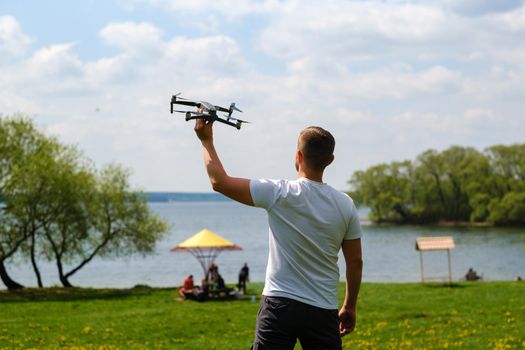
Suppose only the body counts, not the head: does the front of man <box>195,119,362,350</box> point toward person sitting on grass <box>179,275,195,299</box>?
yes

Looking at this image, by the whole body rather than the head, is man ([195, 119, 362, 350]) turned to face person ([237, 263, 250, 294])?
yes

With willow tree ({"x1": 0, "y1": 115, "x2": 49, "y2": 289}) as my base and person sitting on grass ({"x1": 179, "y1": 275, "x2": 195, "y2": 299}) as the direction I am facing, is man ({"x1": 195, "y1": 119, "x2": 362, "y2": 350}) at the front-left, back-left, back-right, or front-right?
front-right

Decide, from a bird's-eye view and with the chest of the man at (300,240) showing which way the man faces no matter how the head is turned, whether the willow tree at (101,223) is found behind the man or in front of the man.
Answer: in front

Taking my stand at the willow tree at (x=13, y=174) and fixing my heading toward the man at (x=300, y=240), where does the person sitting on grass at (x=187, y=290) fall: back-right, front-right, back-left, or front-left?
front-left

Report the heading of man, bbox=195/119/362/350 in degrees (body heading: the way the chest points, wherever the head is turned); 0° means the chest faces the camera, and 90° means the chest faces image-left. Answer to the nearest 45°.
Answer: approximately 180°

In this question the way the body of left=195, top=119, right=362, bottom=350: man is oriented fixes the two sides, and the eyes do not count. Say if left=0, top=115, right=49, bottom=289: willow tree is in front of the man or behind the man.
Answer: in front

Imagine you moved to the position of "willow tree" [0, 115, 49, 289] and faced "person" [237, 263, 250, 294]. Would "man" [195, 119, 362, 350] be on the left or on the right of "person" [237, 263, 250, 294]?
right
